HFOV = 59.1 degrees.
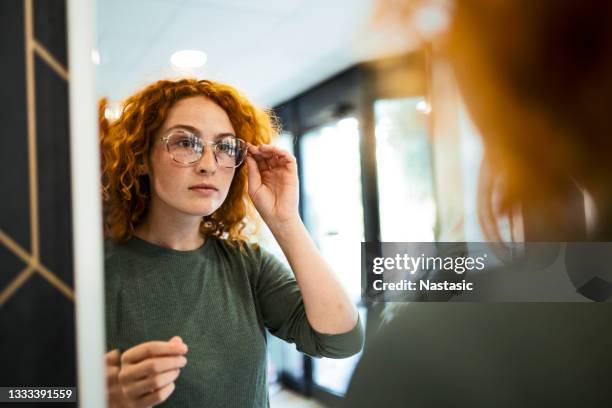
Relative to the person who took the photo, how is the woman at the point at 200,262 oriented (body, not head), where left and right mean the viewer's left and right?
facing the viewer and to the right of the viewer
